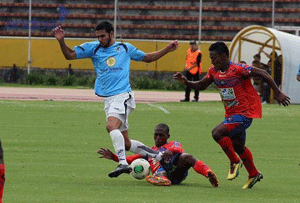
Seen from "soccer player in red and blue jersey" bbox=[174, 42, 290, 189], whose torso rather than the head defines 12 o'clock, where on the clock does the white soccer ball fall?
The white soccer ball is roughly at 1 o'clock from the soccer player in red and blue jersey.

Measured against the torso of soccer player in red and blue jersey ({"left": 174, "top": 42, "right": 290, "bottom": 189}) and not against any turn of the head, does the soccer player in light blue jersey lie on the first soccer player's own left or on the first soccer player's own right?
on the first soccer player's own right

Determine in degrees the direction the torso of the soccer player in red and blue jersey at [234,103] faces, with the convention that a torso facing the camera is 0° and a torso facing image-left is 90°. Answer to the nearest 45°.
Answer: approximately 45°
